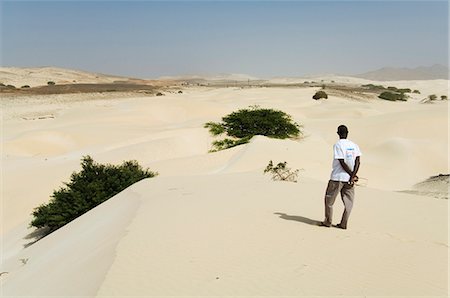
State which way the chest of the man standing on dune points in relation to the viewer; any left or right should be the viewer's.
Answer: facing away from the viewer and to the left of the viewer
